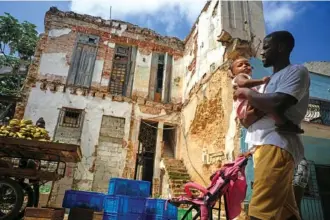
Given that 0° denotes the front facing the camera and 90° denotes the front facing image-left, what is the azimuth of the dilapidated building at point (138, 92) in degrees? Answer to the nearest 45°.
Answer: approximately 0°

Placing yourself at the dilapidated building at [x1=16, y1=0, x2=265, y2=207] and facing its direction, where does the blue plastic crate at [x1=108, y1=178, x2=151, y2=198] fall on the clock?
The blue plastic crate is roughly at 12 o'clock from the dilapidated building.

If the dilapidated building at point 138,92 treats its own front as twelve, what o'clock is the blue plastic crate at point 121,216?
The blue plastic crate is roughly at 12 o'clock from the dilapidated building.

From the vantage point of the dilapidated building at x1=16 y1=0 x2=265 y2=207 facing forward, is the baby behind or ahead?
ahead

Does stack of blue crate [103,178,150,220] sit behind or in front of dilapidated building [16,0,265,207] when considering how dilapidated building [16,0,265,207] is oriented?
in front

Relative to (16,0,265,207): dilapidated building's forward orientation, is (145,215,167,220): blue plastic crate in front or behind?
in front

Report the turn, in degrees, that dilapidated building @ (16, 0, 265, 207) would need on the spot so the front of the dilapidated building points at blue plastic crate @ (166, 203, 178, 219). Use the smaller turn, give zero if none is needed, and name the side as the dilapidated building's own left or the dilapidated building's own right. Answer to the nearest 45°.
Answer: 0° — it already faces it

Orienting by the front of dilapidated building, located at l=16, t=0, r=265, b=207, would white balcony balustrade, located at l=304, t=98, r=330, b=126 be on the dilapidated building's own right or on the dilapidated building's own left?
on the dilapidated building's own left

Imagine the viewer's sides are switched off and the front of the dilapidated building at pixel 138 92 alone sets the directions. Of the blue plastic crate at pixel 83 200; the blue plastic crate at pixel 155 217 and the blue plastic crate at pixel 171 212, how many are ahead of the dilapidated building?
3
